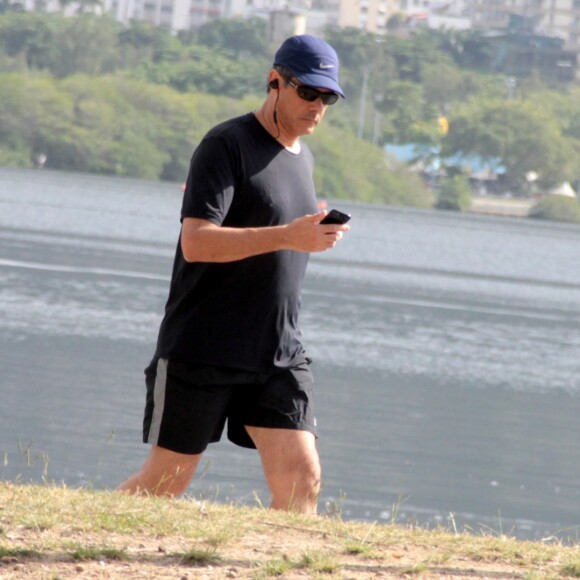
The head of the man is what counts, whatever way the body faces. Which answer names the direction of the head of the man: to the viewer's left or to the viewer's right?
to the viewer's right
